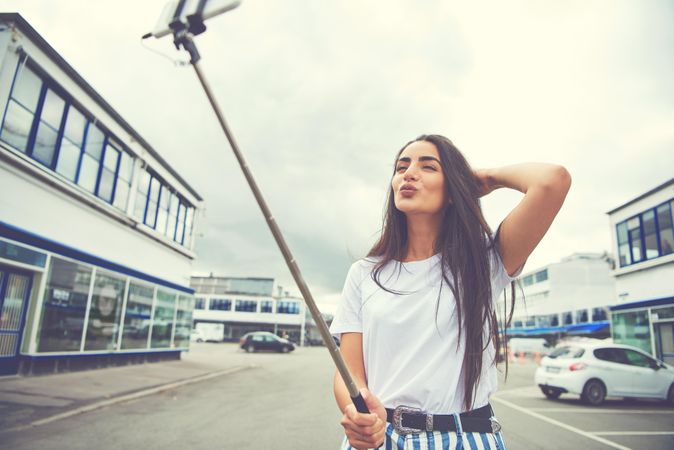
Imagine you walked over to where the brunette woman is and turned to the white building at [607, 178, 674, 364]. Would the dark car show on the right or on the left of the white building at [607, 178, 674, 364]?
left

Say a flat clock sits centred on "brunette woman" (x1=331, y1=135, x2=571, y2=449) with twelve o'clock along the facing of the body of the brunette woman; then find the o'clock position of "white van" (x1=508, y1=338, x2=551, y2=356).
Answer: The white van is roughly at 5 o'clock from the brunette woman.

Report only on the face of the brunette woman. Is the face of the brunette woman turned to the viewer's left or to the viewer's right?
to the viewer's left

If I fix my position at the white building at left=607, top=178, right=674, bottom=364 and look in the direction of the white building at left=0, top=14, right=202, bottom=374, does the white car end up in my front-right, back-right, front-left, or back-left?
front-left

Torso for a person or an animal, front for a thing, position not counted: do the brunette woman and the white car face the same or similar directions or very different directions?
very different directions

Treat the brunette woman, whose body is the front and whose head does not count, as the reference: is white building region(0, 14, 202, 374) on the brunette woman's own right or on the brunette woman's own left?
on the brunette woman's own right

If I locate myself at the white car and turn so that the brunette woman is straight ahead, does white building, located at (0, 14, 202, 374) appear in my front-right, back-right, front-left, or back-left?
front-right
